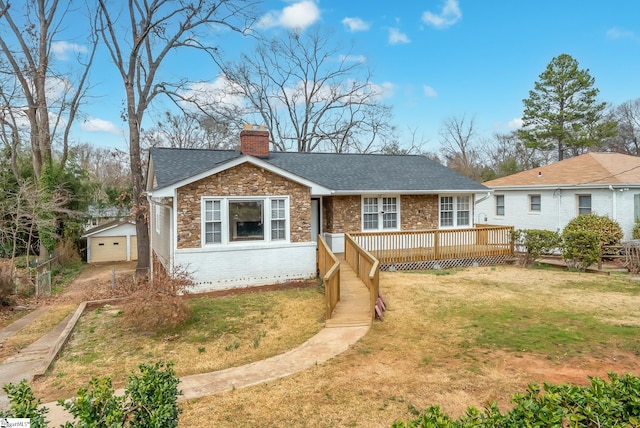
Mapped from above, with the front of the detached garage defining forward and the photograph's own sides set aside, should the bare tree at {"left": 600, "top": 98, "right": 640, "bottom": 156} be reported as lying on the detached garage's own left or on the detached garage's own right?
on the detached garage's own left

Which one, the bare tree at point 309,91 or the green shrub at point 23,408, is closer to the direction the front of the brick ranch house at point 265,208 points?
the green shrub

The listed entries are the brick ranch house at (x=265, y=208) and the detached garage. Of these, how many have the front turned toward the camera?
2

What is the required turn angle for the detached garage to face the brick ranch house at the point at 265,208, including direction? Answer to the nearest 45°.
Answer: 0° — it already faces it

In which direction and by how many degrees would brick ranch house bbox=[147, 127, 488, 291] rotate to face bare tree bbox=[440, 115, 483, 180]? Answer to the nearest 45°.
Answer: approximately 135° to its left

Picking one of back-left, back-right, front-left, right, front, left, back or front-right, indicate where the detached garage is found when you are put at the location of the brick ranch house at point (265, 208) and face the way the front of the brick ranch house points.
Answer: back-right

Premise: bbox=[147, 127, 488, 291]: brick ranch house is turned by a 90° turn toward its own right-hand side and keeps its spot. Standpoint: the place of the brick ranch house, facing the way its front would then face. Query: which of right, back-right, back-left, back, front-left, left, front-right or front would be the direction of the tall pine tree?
back-right

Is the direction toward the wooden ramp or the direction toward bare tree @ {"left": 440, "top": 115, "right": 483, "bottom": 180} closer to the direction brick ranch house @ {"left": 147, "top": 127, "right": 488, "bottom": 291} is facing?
the wooden ramp

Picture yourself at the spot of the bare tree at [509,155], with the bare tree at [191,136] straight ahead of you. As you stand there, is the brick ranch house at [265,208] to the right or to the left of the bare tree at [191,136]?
left

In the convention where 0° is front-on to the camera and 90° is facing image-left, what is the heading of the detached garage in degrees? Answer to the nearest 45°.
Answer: approximately 0°

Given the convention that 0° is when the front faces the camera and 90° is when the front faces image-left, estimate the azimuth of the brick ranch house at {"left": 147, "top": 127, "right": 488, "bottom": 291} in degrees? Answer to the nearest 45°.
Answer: approximately 0°
